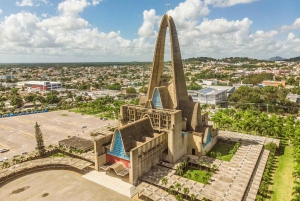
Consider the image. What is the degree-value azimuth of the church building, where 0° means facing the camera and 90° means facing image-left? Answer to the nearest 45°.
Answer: approximately 45°

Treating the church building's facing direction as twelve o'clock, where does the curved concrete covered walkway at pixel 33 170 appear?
The curved concrete covered walkway is roughly at 1 o'clock from the church building.

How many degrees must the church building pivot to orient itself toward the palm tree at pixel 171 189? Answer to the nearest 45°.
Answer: approximately 45° to its left
